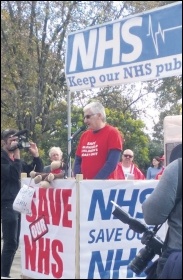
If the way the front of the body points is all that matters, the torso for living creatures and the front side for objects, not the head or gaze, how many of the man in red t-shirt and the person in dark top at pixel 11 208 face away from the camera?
0

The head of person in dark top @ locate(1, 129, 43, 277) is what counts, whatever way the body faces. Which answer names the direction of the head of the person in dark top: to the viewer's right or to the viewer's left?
to the viewer's right

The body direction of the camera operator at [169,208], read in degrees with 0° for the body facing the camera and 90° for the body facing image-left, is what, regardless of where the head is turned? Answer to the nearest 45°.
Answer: approximately 135°

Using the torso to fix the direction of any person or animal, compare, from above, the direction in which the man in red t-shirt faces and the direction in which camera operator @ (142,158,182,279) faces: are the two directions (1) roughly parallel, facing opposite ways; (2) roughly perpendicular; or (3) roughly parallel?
roughly perpendicular

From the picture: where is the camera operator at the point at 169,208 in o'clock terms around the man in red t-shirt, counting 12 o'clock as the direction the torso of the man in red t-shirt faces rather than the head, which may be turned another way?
The camera operator is roughly at 10 o'clock from the man in red t-shirt.

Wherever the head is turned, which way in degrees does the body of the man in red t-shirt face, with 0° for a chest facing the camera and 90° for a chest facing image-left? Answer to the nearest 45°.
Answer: approximately 45°

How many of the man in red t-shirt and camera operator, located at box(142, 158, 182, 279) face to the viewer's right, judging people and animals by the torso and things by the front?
0

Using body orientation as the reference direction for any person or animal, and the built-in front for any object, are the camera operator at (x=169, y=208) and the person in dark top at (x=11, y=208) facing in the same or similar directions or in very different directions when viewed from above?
very different directions

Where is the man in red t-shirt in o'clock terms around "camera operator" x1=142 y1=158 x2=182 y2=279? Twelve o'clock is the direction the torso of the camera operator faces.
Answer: The man in red t-shirt is roughly at 1 o'clock from the camera operator.

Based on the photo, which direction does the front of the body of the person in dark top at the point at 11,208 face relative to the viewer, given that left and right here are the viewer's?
facing the viewer and to the right of the viewer

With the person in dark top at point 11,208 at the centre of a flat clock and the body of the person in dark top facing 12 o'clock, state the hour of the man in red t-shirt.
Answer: The man in red t-shirt is roughly at 11 o'clock from the person in dark top.

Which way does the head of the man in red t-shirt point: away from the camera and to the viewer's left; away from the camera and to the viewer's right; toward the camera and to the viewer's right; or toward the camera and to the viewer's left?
toward the camera and to the viewer's left
